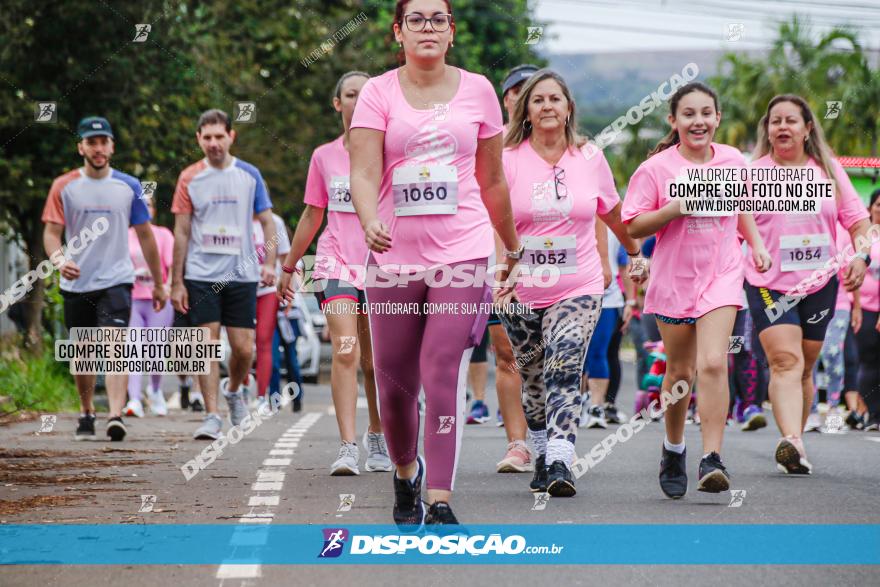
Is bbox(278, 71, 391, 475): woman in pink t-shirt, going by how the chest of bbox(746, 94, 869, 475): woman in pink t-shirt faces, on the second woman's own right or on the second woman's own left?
on the second woman's own right

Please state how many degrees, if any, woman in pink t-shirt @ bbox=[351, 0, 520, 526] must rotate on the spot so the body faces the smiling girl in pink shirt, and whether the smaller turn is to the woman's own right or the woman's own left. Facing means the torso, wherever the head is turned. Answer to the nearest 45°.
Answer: approximately 135° to the woman's own left

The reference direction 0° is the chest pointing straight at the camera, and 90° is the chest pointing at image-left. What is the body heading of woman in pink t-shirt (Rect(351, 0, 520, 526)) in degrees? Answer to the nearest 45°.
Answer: approximately 0°

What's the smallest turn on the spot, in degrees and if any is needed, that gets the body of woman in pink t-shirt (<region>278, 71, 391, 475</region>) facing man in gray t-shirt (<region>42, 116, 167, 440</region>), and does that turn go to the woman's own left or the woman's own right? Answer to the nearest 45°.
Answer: approximately 135° to the woman's own right

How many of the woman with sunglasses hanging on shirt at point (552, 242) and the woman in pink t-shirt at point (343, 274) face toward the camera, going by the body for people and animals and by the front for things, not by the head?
2
